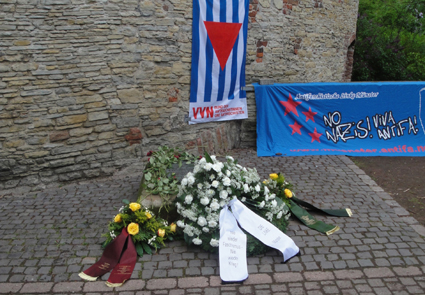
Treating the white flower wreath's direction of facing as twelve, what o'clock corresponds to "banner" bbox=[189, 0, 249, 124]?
The banner is roughly at 6 o'clock from the white flower wreath.

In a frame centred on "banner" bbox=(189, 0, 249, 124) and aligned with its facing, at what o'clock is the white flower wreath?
The white flower wreath is roughly at 12 o'clock from the banner.

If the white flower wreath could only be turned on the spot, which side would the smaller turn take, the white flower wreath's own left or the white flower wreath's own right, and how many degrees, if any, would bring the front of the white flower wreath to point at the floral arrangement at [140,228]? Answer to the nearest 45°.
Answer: approximately 90° to the white flower wreath's own right

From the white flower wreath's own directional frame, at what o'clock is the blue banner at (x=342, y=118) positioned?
The blue banner is roughly at 7 o'clock from the white flower wreath.

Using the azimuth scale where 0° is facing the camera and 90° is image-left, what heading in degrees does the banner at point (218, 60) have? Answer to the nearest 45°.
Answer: approximately 0°
